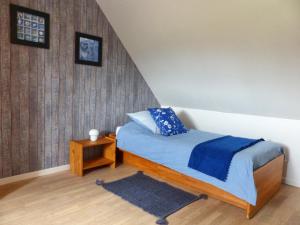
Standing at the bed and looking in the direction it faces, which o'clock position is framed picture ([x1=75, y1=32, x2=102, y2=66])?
The framed picture is roughly at 5 o'clock from the bed.

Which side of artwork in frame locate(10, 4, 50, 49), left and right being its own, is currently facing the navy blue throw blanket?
front

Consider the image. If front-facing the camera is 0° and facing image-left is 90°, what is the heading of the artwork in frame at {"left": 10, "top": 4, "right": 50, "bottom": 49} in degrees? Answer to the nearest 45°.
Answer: approximately 315°

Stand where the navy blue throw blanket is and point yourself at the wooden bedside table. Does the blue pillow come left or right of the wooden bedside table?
right

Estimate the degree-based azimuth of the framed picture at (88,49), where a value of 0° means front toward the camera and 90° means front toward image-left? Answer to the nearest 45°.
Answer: approximately 315°

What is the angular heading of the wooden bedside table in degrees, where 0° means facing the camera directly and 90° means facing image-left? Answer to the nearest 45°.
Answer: approximately 315°

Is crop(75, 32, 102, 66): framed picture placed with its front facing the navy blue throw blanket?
yes

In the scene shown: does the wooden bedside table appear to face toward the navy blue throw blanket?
yes

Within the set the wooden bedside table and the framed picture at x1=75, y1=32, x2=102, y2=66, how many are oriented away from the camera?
0

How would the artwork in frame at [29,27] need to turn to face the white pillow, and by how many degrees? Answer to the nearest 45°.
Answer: approximately 45° to its left

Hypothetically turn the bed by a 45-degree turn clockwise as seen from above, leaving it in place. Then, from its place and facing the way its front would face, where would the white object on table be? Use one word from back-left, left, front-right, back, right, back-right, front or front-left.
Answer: right
